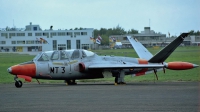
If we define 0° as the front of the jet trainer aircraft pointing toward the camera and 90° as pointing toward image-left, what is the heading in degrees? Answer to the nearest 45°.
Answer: approximately 45°
